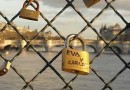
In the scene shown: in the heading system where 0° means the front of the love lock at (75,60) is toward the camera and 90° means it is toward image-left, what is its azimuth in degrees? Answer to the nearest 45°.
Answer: approximately 0°
